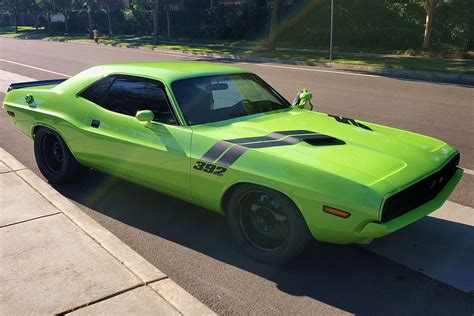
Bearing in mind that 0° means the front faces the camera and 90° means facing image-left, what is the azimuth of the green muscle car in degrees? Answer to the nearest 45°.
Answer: approximately 315°

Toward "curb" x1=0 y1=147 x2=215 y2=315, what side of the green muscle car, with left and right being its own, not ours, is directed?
right

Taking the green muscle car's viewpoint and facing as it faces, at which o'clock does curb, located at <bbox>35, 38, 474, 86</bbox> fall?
The curb is roughly at 8 o'clock from the green muscle car.

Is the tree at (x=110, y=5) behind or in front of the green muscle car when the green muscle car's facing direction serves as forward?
behind
